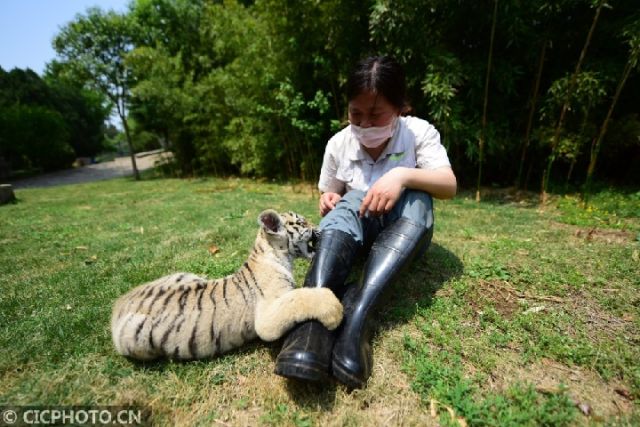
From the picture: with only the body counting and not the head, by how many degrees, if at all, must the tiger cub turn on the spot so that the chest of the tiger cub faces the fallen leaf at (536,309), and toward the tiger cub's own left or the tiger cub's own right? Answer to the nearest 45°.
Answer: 0° — it already faces it

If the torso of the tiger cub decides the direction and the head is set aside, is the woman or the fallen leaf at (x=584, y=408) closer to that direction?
the woman

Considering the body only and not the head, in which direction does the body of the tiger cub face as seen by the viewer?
to the viewer's right

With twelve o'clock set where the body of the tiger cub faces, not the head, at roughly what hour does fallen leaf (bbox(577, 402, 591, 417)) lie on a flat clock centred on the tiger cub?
The fallen leaf is roughly at 1 o'clock from the tiger cub.

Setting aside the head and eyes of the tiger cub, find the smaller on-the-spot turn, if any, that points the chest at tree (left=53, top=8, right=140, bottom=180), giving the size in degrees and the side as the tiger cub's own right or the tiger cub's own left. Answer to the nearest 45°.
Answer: approximately 90° to the tiger cub's own left

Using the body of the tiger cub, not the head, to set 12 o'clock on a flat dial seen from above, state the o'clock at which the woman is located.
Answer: The woman is roughly at 12 o'clock from the tiger cub.

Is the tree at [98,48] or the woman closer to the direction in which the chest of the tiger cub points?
the woman

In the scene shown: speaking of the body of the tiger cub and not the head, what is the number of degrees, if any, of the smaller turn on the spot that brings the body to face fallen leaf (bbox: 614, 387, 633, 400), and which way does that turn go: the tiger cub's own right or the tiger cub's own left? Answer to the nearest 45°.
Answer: approximately 45° to the tiger cub's own right
